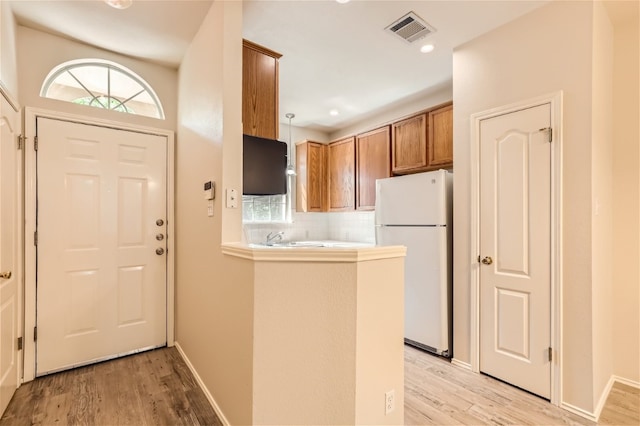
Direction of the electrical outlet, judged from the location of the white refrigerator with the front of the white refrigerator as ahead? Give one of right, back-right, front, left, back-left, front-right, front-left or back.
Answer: front-left

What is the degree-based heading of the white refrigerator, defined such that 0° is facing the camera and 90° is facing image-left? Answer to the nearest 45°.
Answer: approximately 45°

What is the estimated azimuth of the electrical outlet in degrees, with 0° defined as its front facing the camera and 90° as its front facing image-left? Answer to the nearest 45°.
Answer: approximately 315°

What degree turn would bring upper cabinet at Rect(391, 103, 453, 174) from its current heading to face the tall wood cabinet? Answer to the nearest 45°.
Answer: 0° — it already faces it

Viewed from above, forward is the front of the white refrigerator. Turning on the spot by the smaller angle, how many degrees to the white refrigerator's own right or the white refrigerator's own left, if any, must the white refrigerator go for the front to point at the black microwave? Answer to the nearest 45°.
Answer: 0° — it already faces it
